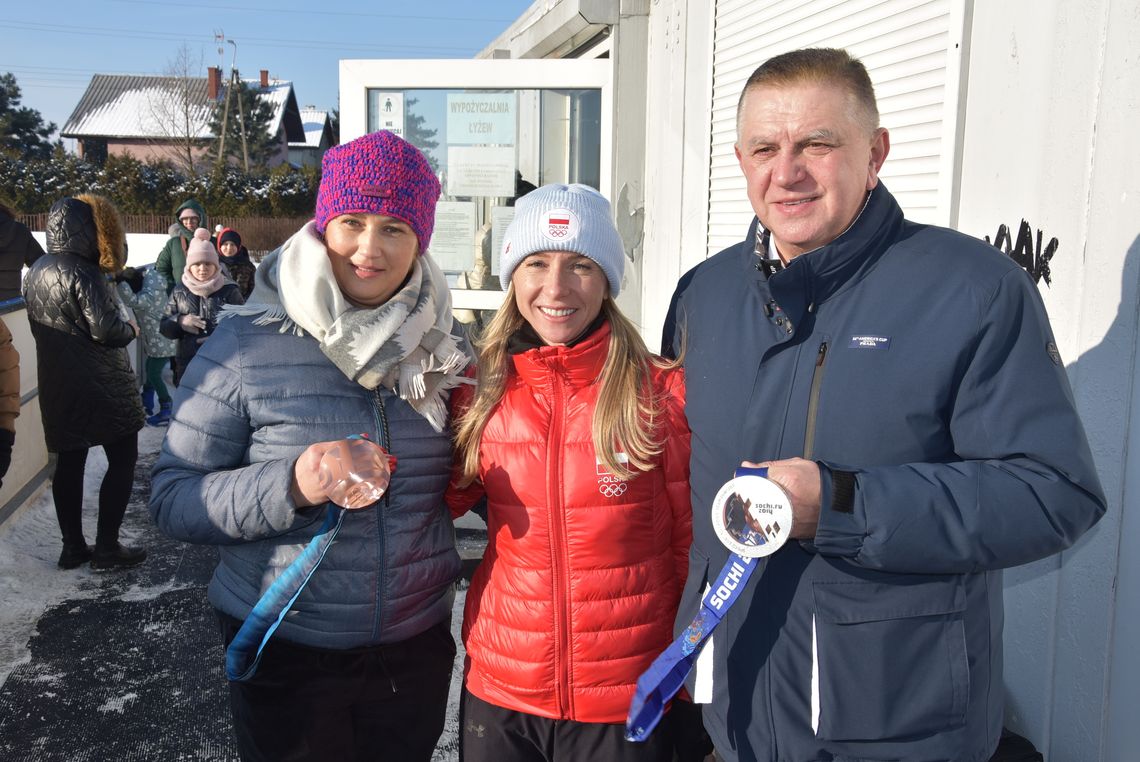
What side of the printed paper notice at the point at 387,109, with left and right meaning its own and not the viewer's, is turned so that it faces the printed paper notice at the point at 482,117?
left

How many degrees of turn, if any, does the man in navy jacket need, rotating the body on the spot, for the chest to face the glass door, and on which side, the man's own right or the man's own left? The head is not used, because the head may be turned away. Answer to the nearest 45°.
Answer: approximately 90° to the man's own right

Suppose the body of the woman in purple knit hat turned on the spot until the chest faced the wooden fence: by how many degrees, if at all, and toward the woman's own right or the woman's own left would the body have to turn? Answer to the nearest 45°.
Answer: approximately 135° to the woman's own left

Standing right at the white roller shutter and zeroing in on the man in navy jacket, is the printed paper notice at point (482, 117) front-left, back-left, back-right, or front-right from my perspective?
back-right

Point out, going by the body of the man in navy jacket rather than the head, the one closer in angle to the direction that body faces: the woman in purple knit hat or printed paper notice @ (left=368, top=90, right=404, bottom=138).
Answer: the woman in purple knit hat

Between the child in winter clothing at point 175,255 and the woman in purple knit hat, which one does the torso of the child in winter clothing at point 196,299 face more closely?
the woman in purple knit hat

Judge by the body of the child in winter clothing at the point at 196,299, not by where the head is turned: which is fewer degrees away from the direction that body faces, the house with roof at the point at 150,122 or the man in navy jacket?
the man in navy jacket

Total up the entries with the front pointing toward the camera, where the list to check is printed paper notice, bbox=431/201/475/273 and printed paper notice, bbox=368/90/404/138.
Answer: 2

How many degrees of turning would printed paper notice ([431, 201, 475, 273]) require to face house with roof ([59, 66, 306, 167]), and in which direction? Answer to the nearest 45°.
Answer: approximately 180°

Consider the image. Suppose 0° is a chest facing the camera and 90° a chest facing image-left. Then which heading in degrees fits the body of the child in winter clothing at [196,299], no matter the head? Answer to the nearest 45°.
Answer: approximately 0°

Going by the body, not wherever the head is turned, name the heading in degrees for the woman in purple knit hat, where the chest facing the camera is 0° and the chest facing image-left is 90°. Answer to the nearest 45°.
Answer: approximately 315°

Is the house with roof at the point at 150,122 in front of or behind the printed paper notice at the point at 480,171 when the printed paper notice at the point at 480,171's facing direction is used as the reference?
behind

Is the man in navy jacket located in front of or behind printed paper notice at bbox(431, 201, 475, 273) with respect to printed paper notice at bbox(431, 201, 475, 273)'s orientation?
in front

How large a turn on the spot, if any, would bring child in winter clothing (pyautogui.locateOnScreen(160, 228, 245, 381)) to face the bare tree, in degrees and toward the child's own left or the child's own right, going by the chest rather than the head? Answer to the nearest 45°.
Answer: approximately 180°

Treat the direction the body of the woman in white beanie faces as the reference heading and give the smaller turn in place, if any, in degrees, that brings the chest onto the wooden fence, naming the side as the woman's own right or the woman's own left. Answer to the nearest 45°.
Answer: approximately 180°
